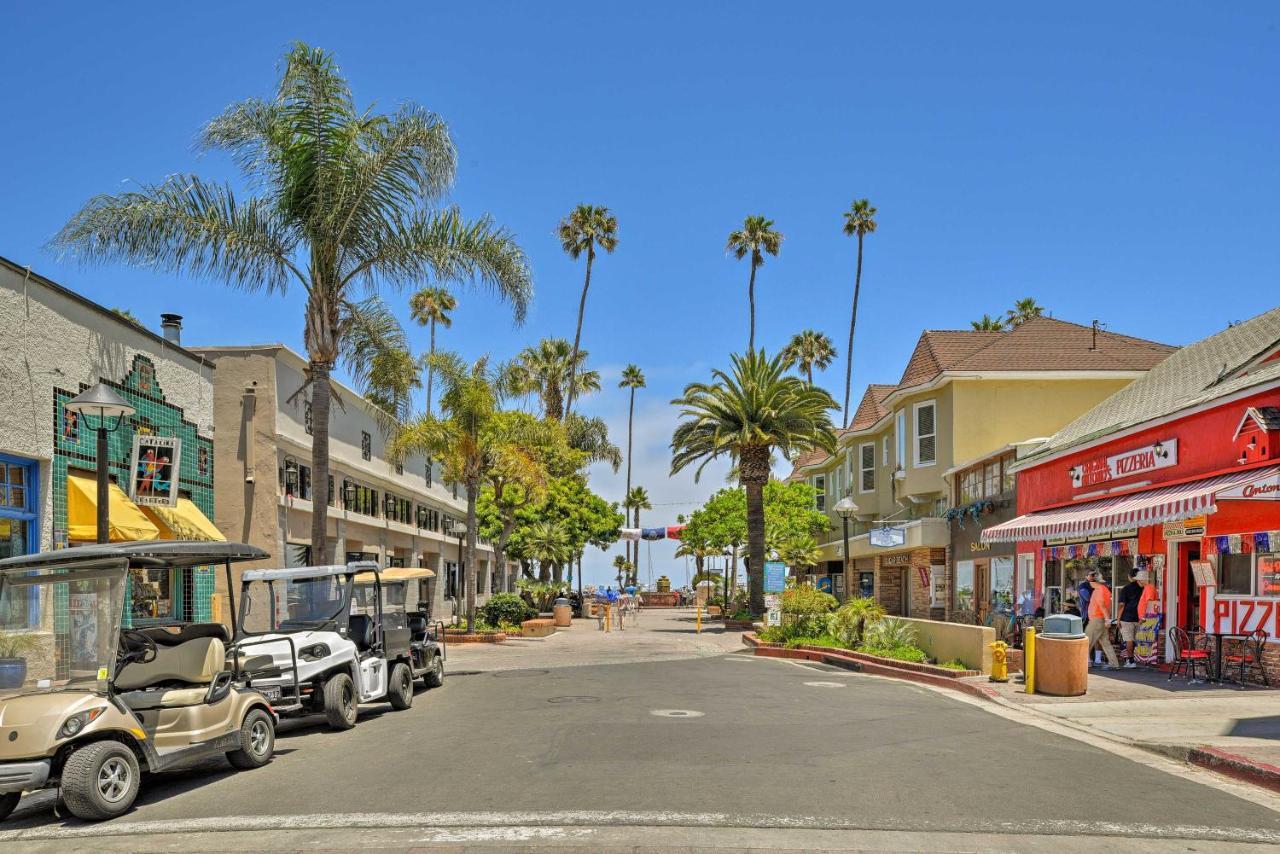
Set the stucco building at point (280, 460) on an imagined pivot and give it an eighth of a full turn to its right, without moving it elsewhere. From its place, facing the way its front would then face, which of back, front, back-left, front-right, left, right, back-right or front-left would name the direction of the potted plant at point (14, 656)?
front

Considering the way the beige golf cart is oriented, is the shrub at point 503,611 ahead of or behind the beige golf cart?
behind

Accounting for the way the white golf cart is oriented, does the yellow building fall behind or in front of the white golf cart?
behind

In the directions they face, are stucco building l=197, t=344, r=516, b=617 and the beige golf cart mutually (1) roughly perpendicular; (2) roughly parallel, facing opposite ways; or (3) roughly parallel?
roughly perpendicular

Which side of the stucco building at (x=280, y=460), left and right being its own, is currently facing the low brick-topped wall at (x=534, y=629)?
left

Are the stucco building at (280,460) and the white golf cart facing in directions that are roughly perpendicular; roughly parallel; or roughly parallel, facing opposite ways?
roughly perpendicular

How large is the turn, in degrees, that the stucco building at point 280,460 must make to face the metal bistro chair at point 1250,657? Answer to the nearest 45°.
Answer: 0° — it already faces it
